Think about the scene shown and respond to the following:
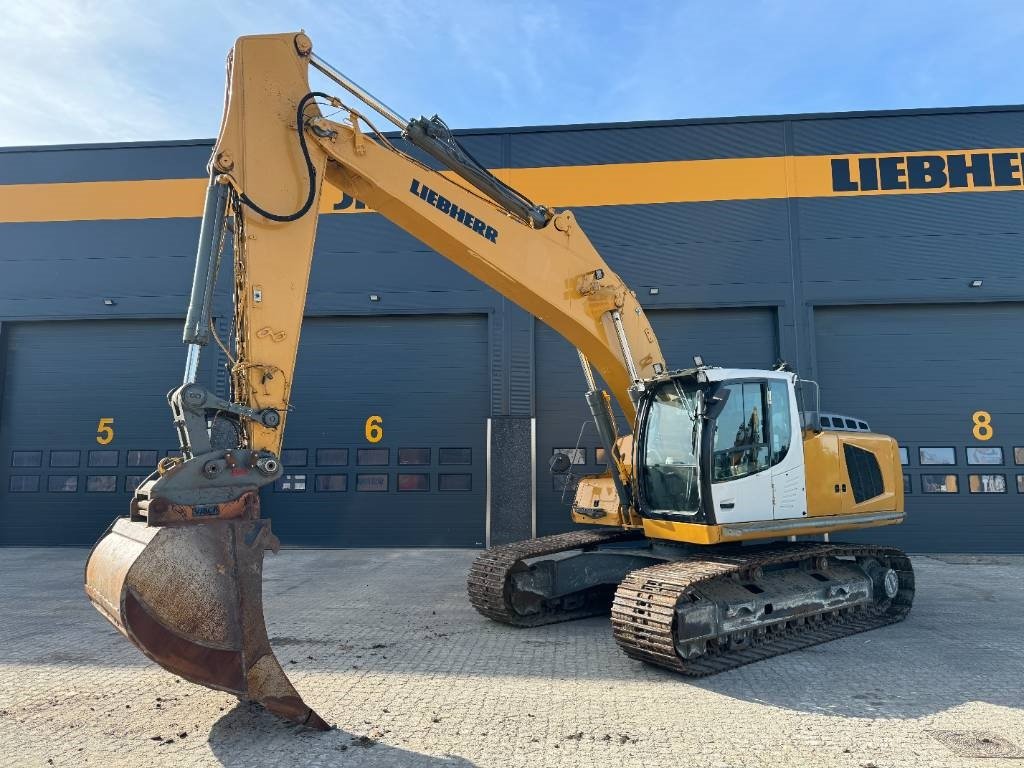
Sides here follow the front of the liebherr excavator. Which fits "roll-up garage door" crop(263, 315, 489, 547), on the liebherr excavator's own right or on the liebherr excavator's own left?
on the liebherr excavator's own right

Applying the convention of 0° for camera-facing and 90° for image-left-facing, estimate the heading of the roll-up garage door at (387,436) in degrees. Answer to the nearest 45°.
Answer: approximately 0°

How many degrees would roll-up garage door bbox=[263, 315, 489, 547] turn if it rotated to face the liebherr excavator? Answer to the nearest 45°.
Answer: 0° — it already faces it

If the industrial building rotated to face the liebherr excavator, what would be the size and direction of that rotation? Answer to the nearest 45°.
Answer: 0° — it already faces it
